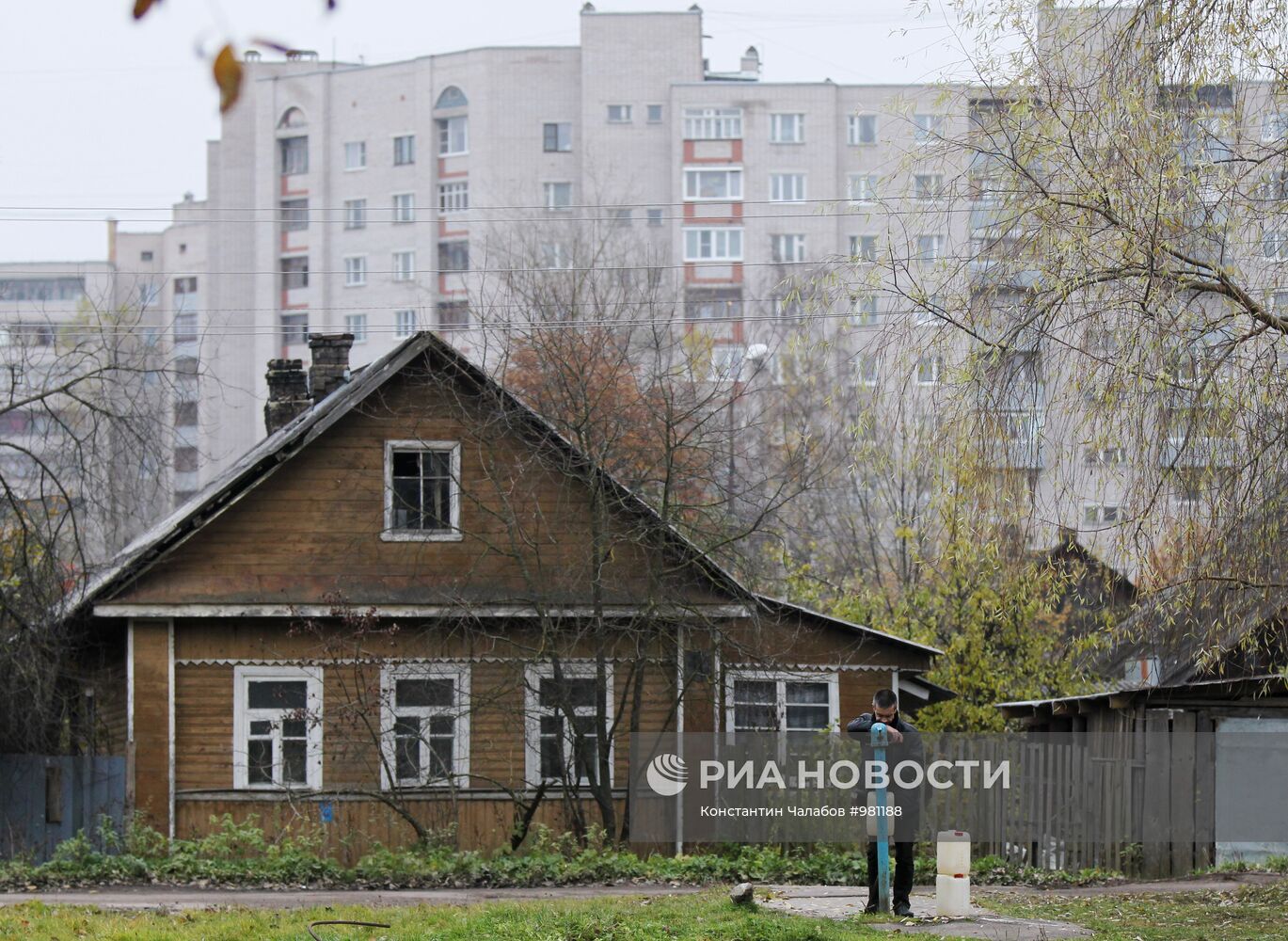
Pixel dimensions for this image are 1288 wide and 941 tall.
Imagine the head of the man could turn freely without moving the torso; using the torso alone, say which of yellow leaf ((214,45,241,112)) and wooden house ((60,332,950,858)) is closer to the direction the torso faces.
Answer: the yellow leaf

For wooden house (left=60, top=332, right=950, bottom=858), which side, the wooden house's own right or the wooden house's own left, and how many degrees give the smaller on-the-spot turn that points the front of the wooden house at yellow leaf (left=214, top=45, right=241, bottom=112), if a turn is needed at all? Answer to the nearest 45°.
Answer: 0° — it already faces it

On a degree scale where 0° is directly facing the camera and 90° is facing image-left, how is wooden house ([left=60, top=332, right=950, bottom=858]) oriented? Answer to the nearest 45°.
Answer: approximately 0°

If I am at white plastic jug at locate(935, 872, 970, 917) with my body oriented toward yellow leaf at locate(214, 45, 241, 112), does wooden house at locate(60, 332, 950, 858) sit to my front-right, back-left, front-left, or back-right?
back-right

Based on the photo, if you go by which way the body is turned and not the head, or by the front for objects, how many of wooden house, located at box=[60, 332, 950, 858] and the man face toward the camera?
2

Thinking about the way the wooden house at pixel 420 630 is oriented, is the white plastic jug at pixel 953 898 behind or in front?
in front

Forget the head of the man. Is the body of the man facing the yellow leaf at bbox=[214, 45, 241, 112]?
yes
